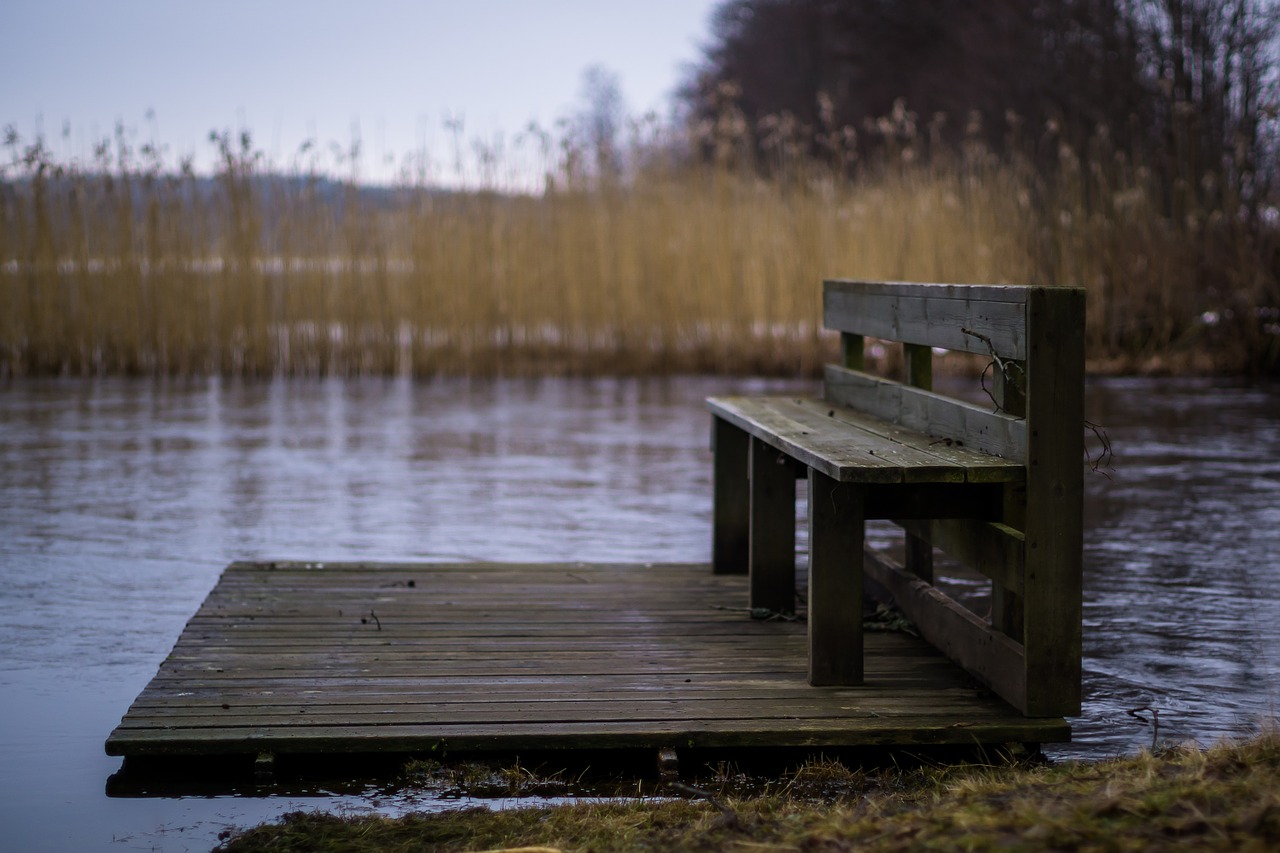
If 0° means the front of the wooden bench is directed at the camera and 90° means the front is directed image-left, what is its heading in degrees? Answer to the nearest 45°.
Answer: approximately 90°
